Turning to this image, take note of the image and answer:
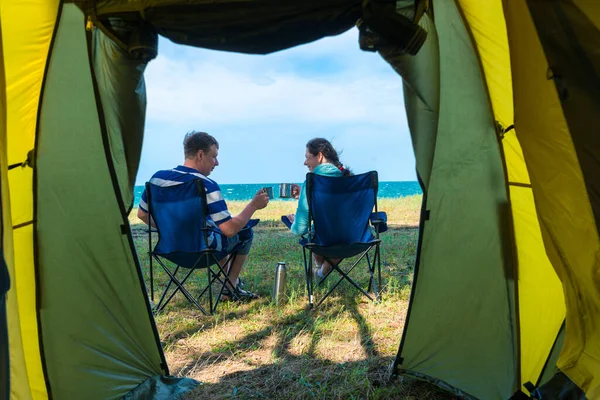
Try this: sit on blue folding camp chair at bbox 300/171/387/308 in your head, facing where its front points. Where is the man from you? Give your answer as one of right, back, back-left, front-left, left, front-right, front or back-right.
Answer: left

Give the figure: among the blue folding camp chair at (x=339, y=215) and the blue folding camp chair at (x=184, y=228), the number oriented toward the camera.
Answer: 0

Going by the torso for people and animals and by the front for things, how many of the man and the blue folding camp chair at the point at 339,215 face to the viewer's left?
0

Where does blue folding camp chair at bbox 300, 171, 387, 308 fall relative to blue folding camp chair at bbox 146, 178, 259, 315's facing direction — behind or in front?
in front

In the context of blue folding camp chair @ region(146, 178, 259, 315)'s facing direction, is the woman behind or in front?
in front

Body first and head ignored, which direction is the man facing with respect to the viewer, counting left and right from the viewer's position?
facing away from the viewer and to the right of the viewer

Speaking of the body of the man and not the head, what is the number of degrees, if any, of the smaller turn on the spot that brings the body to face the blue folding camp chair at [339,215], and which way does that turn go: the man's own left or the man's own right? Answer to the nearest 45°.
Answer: approximately 45° to the man's own right

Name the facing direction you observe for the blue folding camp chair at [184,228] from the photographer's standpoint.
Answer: facing away from the viewer and to the right of the viewer

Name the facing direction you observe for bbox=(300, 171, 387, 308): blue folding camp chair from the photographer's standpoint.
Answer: facing away from the viewer

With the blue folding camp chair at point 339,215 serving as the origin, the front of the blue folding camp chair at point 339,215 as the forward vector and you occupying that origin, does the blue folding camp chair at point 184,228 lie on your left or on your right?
on your left

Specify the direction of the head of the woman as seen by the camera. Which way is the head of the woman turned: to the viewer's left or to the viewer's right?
to the viewer's left
